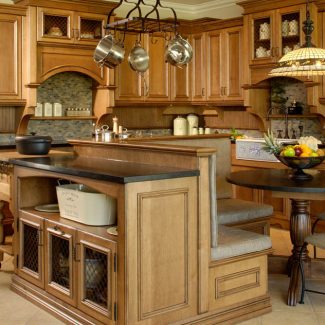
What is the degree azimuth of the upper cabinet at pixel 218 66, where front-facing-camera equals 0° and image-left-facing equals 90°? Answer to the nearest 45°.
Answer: approximately 45°

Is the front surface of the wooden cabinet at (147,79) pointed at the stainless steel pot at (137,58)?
yes

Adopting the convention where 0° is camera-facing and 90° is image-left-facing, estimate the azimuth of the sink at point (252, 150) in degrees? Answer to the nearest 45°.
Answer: approximately 0°

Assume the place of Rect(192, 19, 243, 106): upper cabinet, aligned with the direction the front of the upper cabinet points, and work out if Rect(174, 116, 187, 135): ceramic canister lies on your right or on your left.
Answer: on your right

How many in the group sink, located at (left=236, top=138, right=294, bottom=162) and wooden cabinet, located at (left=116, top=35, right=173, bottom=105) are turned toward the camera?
2
